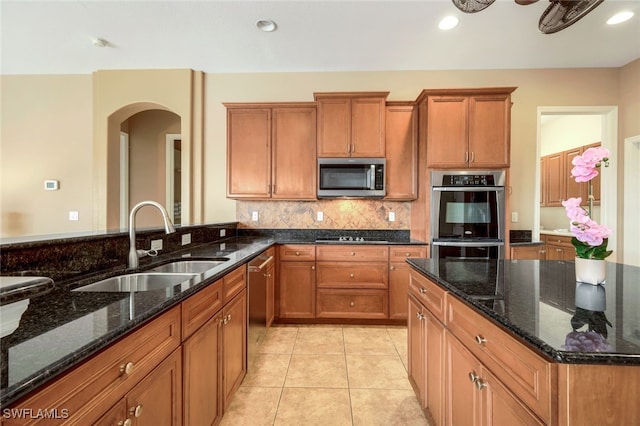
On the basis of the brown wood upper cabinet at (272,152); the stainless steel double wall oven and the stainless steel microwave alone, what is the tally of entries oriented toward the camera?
3

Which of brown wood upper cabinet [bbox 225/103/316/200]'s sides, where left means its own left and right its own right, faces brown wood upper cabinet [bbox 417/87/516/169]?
left

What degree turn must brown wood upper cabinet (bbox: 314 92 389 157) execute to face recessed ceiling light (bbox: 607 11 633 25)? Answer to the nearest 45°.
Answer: approximately 90° to its left

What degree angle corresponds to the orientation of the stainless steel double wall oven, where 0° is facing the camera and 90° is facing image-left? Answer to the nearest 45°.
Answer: approximately 0°

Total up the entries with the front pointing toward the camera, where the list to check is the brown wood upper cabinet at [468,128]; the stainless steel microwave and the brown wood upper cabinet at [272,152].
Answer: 3

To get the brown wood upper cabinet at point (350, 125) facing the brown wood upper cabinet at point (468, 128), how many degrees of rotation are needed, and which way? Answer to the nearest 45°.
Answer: approximately 90° to its left

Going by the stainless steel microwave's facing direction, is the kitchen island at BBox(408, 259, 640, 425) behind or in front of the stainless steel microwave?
in front

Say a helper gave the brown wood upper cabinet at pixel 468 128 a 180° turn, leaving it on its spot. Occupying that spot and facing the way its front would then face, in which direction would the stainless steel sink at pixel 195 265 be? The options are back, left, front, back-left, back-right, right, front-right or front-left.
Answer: back-left
